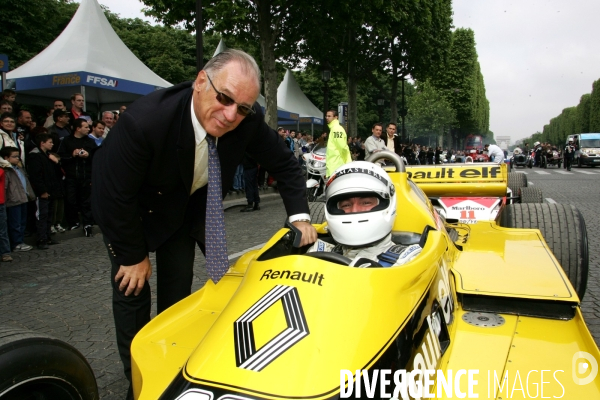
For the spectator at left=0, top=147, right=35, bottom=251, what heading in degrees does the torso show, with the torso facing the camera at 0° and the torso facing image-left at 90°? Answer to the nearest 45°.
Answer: approximately 315°

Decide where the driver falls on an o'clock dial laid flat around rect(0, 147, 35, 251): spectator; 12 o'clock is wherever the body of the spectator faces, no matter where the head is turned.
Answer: The driver is roughly at 1 o'clock from the spectator.

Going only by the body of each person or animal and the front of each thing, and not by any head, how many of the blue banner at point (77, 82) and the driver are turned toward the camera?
2

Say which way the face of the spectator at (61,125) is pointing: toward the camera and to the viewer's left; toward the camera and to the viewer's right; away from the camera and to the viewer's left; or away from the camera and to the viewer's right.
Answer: toward the camera and to the viewer's right

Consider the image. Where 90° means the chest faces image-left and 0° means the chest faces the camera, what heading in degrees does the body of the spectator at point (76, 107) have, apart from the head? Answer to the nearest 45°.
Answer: approximately 315°

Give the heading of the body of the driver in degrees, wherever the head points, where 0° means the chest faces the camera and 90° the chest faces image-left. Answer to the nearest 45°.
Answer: approximately 0°

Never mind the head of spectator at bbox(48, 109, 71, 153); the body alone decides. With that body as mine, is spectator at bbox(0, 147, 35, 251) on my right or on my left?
on my right

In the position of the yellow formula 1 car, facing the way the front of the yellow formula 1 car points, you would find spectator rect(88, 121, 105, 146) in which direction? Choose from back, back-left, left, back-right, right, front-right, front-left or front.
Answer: right

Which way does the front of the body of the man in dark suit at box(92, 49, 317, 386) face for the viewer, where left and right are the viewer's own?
facing the viewer and to the right of the viewer

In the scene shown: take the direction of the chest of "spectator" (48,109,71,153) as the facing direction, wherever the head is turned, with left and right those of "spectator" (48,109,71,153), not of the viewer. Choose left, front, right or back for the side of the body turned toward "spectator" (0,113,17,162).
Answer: right

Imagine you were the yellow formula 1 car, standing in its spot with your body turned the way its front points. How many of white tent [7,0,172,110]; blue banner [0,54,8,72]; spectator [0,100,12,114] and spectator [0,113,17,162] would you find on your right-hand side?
4

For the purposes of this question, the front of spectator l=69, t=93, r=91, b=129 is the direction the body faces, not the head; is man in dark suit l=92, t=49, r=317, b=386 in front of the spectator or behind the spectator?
in front
